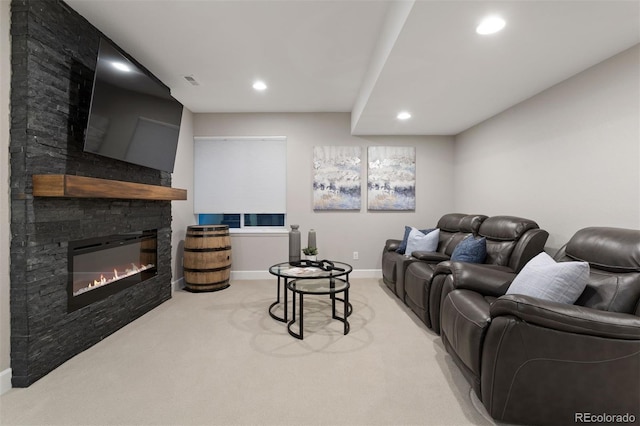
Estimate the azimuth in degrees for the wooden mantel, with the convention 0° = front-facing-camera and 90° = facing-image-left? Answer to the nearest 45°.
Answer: approximately 315°

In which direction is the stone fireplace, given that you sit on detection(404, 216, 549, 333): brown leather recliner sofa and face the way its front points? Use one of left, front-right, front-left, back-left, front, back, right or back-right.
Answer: front

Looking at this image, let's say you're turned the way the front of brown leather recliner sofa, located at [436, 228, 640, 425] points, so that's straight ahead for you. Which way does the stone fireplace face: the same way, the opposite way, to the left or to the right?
the opposite way

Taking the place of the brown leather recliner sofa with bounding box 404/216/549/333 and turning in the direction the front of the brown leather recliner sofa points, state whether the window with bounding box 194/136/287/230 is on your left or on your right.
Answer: on your right

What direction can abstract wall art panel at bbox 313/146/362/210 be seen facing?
toward the camera

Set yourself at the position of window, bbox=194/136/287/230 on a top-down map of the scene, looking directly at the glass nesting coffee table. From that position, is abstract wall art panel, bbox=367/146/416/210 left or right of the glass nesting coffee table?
left

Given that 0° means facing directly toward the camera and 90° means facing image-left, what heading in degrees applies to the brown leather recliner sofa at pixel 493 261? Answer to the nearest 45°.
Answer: approximately 45°

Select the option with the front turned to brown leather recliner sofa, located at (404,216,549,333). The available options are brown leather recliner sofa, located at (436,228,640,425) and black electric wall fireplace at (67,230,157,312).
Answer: the black electric wall fireplace

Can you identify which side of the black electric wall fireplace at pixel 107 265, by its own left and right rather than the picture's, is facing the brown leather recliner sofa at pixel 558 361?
front

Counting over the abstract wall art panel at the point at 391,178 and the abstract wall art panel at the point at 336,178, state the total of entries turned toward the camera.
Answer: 2

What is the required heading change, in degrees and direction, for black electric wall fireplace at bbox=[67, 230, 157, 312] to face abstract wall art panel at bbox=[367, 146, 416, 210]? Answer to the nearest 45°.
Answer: approximately 45° to its left

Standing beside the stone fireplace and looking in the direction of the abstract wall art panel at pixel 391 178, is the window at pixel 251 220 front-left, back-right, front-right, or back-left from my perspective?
front-left

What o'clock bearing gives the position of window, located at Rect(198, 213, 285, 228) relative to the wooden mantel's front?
The window is roughly at 9 o'clock from the wooden mantel.

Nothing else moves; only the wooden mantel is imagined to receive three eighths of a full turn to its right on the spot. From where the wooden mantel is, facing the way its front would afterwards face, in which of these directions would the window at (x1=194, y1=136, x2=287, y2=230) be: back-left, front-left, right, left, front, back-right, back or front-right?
back-right

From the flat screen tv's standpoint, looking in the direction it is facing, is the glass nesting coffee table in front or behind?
in front
